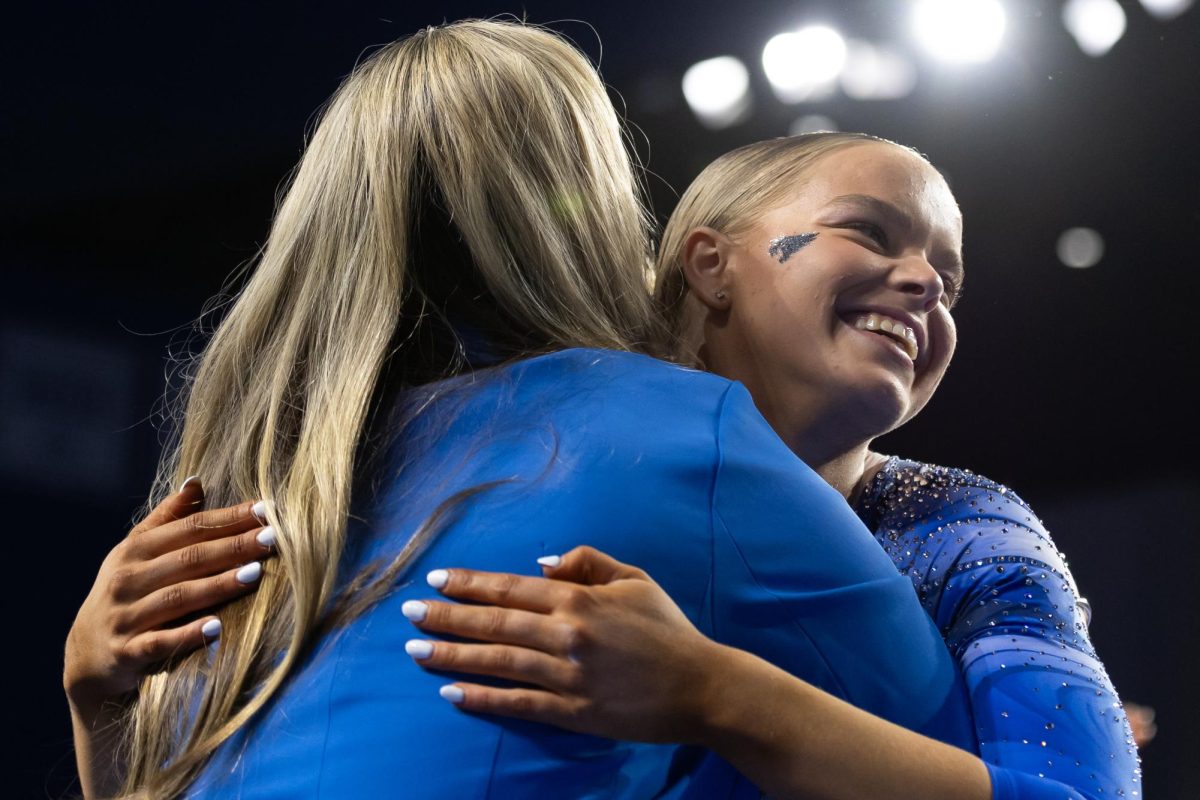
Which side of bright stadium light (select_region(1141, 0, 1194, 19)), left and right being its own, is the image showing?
front

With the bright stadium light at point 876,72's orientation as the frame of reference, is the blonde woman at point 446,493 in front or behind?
in front

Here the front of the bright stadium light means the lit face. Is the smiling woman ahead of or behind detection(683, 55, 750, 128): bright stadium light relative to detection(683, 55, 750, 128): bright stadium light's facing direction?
ahead

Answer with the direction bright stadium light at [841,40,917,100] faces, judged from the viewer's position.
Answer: facing the viewer

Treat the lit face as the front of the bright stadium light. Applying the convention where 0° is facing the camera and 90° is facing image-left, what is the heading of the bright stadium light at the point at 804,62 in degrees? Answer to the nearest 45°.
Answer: approximately 0°

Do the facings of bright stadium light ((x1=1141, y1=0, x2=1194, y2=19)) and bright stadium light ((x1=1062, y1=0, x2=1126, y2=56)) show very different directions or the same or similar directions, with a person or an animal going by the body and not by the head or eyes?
same or similar directions

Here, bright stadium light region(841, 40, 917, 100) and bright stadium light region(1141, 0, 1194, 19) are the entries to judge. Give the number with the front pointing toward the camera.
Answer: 2

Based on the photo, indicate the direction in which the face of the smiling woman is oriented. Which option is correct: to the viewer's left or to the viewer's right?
to the viewer's right

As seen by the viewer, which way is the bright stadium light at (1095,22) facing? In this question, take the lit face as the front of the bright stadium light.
toward the camera

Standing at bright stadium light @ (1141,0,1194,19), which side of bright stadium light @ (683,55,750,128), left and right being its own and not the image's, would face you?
left
